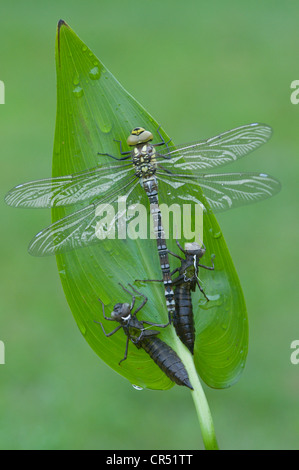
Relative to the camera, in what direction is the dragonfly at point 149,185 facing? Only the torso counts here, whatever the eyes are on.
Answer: away from the camera

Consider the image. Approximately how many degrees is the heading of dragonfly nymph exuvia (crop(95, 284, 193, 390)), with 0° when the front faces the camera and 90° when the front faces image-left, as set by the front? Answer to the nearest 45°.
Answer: approximately 135°

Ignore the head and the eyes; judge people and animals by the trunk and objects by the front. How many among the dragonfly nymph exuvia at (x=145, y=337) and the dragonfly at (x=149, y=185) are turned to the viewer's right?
0
